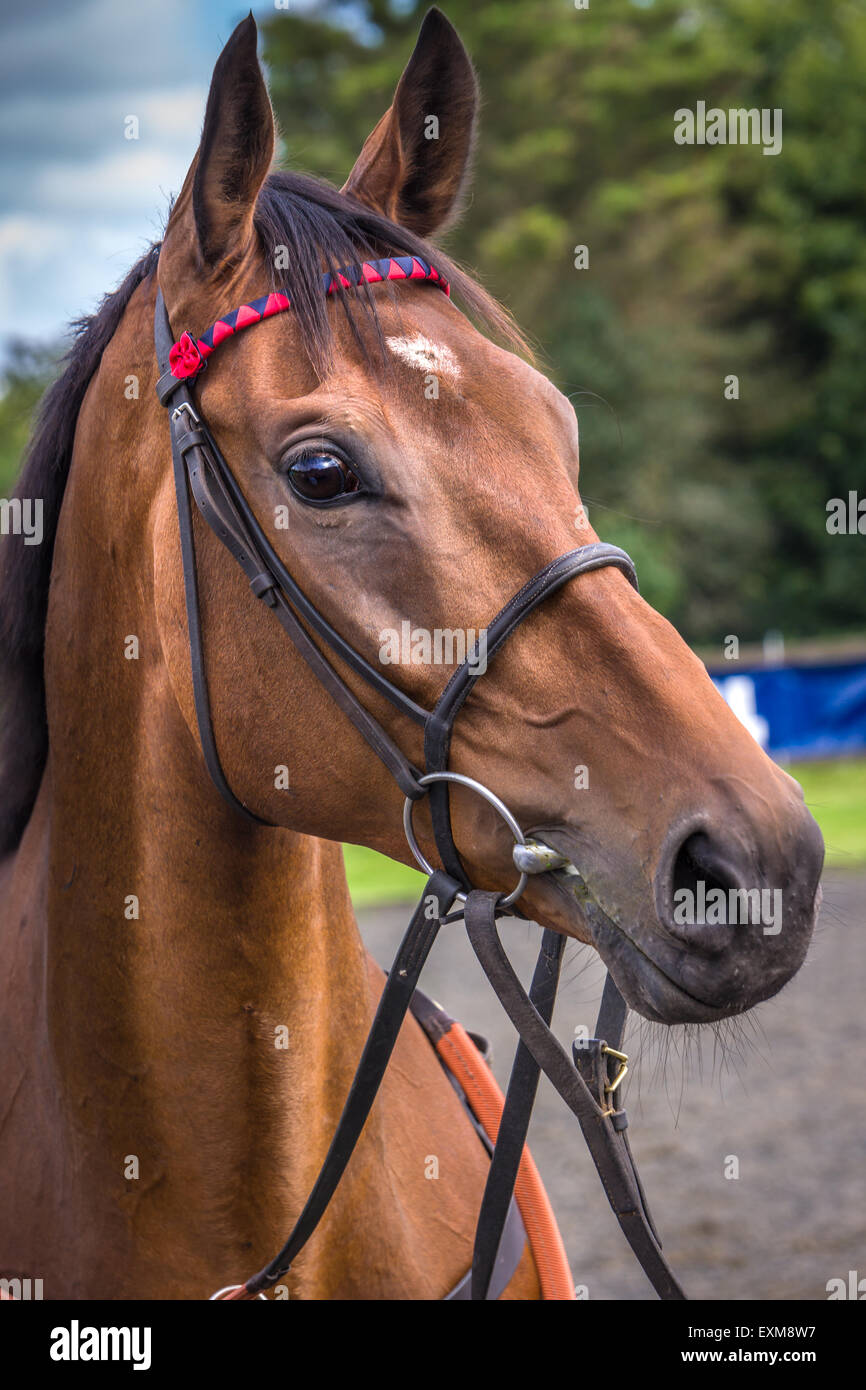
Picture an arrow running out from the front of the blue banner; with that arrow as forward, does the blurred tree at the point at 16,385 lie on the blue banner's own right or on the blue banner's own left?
on the blue banner's own right

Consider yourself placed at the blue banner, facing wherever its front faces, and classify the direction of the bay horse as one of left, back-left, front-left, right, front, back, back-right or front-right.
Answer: front

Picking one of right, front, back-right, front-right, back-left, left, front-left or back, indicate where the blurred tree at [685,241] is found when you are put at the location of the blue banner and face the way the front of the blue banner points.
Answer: back

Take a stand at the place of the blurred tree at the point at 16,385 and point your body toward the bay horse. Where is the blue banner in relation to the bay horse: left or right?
left

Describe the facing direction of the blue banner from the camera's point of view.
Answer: facing the viewer

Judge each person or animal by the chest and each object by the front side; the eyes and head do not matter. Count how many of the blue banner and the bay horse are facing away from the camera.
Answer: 0

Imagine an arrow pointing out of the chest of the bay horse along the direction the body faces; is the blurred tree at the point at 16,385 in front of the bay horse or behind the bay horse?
behind

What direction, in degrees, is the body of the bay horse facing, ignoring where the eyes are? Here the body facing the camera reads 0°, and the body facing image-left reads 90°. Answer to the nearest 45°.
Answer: approximately 315°
